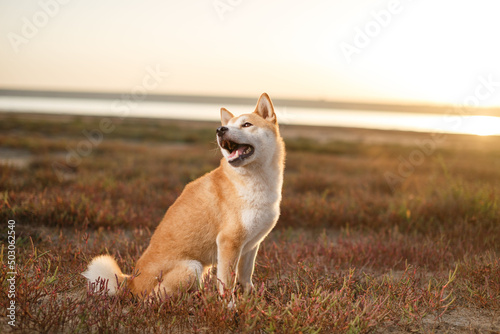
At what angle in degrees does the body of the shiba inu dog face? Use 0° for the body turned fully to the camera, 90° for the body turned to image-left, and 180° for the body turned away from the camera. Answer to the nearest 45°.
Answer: approximately 315°
